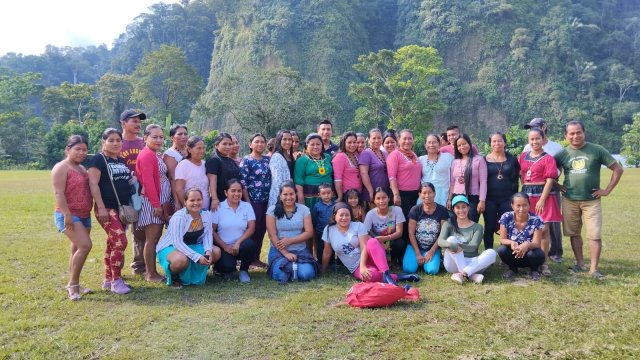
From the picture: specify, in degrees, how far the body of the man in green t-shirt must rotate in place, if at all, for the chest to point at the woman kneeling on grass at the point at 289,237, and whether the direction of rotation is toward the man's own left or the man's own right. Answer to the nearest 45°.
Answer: approximately 45° to the man's own right

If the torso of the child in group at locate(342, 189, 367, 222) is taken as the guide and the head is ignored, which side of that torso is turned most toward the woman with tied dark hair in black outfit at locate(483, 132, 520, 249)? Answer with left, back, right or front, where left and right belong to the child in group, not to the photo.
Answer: left

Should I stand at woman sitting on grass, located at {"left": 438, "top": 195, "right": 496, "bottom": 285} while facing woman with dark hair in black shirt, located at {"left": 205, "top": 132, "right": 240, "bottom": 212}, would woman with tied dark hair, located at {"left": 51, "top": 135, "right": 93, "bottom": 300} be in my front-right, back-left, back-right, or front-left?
front-left

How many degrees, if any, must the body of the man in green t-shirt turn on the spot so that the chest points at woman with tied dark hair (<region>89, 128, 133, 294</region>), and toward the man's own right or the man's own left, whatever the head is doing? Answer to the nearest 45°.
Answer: approximately 45° to the man's own right

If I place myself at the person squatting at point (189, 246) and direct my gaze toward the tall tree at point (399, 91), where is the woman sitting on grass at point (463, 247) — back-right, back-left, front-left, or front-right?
front-right

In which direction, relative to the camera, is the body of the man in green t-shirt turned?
toward the camera

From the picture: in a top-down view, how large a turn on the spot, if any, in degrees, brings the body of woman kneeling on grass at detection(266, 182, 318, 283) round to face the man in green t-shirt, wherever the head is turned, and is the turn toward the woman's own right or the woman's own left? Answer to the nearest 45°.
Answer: approximately 90° to the woman's own left

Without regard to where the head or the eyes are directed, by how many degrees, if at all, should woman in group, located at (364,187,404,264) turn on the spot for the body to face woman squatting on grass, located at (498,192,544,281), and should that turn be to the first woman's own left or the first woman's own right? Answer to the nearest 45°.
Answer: approximately 90° to the first woman's own left

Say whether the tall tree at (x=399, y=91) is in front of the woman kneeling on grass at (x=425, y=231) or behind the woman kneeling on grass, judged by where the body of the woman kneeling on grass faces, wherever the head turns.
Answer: behind

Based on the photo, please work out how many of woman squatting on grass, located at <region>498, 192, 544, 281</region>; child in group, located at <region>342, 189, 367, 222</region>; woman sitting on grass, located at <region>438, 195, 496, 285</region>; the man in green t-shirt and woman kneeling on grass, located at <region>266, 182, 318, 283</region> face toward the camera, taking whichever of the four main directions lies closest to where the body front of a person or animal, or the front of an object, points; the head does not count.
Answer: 5

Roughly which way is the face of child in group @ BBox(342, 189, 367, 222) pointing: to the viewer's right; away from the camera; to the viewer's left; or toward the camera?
toward the camera

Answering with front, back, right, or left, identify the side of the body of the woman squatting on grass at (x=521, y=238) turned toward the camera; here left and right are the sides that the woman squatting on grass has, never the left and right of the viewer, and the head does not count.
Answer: front

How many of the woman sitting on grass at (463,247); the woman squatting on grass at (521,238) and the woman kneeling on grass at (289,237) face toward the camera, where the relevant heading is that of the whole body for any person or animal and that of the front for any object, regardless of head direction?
3

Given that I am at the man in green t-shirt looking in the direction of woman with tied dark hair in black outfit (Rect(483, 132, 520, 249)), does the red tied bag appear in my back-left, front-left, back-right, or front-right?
front-left

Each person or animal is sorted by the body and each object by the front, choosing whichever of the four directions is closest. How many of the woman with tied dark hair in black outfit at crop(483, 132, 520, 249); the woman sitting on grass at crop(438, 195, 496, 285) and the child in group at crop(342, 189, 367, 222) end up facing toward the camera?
3

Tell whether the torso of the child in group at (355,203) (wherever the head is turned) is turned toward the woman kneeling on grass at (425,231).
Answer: no

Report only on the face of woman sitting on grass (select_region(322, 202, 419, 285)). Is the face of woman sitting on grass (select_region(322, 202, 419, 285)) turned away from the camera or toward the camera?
toward the camera

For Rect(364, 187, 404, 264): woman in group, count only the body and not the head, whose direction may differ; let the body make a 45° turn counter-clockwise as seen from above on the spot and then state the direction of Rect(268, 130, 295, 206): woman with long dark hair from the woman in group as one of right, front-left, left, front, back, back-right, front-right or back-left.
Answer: back-right

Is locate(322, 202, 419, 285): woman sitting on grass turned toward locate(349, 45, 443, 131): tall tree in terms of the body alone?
no

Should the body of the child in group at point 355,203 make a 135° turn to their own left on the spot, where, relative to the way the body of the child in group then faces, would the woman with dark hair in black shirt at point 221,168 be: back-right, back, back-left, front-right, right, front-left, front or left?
back-left

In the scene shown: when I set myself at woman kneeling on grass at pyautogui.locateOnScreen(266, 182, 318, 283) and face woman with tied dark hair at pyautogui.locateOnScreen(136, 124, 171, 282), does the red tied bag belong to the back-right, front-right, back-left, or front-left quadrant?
back-left
